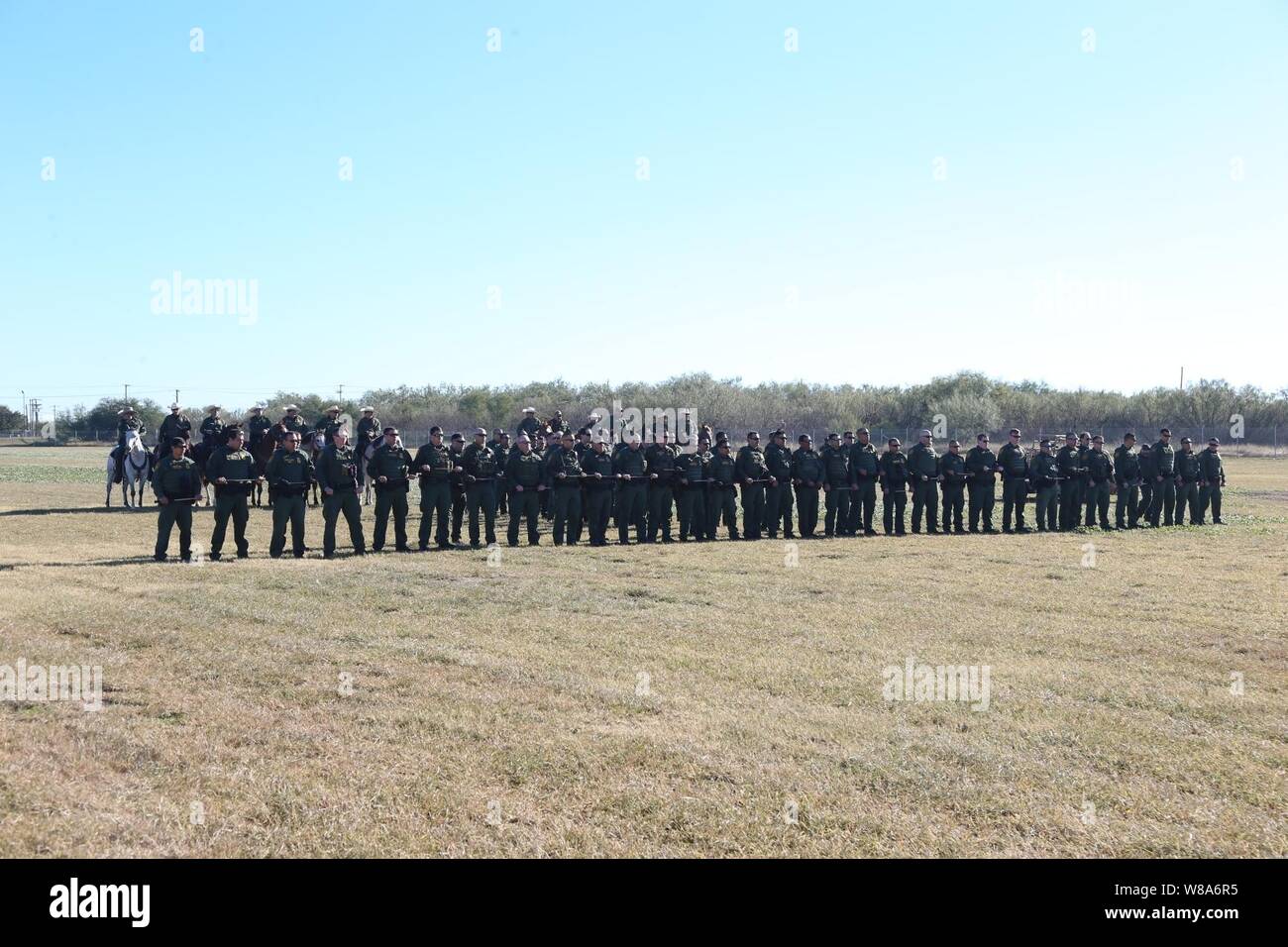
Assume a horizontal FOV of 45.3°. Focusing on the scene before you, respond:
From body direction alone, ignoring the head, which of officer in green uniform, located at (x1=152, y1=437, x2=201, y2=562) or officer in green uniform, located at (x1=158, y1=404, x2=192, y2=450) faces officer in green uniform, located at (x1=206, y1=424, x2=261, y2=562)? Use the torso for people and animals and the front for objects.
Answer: officer in green uniform, located at (x1=158, y1=404, x2=192, y2=450)

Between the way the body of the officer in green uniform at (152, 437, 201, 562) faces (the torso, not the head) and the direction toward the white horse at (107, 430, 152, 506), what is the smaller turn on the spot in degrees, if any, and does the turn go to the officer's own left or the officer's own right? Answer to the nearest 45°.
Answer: approximately 180°

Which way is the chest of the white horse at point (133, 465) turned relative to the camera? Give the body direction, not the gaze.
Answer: toward the camera

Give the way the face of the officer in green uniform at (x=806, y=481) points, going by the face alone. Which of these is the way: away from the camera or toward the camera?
toward the camera

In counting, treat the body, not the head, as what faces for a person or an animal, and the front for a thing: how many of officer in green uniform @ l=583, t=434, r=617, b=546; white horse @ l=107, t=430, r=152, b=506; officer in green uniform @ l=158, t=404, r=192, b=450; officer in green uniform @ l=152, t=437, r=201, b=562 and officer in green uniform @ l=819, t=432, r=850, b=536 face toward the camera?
5

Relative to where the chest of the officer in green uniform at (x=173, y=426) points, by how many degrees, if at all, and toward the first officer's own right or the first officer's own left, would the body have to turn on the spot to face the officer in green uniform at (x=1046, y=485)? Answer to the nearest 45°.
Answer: approximately 90° to the first officer's own left

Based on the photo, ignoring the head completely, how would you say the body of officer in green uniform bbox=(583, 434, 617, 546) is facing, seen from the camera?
toward the camera

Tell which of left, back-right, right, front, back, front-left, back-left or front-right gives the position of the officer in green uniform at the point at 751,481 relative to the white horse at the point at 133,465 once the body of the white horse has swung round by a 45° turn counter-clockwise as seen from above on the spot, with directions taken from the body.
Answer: front

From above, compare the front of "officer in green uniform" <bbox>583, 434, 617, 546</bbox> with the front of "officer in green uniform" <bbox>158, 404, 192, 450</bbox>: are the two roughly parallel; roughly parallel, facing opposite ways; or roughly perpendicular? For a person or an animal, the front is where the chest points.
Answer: roughly parallel

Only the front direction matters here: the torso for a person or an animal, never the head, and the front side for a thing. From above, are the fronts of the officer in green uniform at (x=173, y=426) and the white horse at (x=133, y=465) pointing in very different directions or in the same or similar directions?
same or similar directions

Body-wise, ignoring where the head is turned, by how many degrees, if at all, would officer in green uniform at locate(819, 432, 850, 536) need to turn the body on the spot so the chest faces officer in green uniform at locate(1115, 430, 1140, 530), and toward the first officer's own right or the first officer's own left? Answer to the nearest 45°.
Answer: approximately 135° to the first officer's own left
